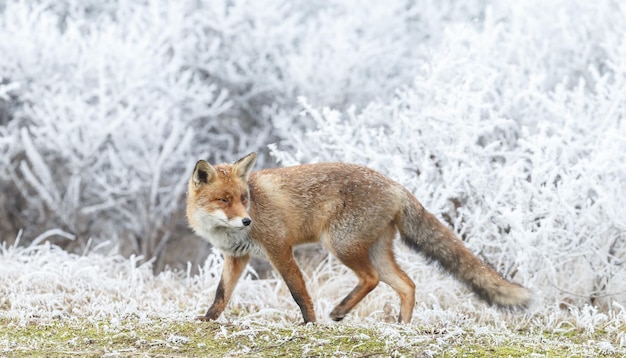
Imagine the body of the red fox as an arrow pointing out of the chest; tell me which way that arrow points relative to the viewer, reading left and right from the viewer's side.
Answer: facing to the left of the viewer

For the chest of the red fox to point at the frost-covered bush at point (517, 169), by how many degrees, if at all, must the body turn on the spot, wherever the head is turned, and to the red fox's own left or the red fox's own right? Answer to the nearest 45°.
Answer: approximately 135° to the red fox's own right
